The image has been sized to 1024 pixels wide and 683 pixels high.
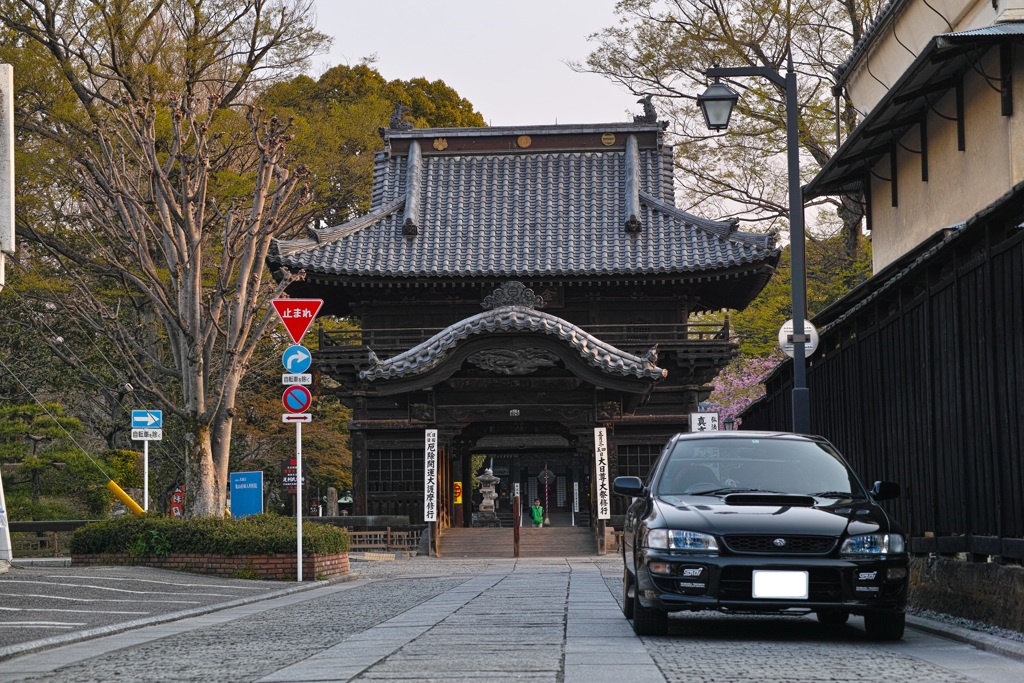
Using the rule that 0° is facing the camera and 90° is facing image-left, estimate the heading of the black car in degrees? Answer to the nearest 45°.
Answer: approximately 0°

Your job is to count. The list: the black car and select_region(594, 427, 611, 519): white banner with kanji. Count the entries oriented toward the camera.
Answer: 2

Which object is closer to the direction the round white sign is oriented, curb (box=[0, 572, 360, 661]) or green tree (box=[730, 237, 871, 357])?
the curb

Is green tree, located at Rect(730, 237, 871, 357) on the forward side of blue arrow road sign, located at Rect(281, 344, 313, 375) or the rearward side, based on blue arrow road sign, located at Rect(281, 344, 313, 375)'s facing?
on the rearward side

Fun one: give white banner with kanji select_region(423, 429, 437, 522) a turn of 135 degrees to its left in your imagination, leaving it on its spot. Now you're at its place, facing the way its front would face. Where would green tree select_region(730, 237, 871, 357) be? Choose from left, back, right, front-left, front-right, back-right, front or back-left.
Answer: front
